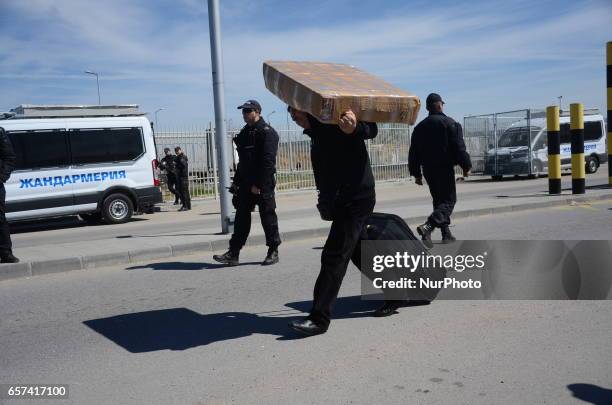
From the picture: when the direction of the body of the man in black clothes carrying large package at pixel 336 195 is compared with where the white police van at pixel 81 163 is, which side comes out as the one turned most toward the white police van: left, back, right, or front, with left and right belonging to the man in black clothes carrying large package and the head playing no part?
right

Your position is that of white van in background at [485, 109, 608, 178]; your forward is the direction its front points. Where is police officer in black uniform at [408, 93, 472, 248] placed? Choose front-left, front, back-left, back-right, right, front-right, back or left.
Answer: front-left

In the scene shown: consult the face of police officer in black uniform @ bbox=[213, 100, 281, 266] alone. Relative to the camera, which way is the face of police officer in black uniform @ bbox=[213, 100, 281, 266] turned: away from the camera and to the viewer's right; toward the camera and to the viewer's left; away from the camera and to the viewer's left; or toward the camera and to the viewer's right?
toward the camera and to the viewer's left

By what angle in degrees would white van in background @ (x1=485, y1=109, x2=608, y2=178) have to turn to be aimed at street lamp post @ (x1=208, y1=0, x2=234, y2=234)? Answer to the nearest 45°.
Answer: approximately 45° to its left

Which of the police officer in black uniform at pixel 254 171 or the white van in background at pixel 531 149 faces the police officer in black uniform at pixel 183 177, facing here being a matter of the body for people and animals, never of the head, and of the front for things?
the white van in background

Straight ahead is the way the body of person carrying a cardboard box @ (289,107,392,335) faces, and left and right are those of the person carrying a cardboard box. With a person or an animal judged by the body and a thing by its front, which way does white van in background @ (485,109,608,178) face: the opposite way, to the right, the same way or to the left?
the same way

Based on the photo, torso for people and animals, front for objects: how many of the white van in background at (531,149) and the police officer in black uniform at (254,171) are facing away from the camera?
0

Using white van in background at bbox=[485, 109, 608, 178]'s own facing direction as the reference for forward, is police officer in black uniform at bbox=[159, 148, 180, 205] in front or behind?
in front

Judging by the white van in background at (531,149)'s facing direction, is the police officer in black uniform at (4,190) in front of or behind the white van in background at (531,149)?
in front

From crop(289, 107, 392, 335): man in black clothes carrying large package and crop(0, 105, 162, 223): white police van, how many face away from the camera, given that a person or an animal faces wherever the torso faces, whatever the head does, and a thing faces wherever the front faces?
0

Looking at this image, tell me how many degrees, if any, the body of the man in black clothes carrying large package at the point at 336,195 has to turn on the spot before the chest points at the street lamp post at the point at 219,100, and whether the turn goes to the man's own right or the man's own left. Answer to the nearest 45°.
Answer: approximately 135° to the man's own right

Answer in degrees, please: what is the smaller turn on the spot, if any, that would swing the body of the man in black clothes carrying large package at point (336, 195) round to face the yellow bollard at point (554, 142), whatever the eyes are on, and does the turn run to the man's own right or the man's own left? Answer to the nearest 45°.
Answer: approximately 180°

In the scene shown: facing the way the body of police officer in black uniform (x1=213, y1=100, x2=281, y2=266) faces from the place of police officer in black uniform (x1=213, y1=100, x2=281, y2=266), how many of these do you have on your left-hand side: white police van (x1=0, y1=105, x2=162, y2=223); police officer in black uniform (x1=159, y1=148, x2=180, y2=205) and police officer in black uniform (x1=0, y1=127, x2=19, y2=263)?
0

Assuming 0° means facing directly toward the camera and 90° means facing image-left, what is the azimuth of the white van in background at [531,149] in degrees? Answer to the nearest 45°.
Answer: approximately 45°
